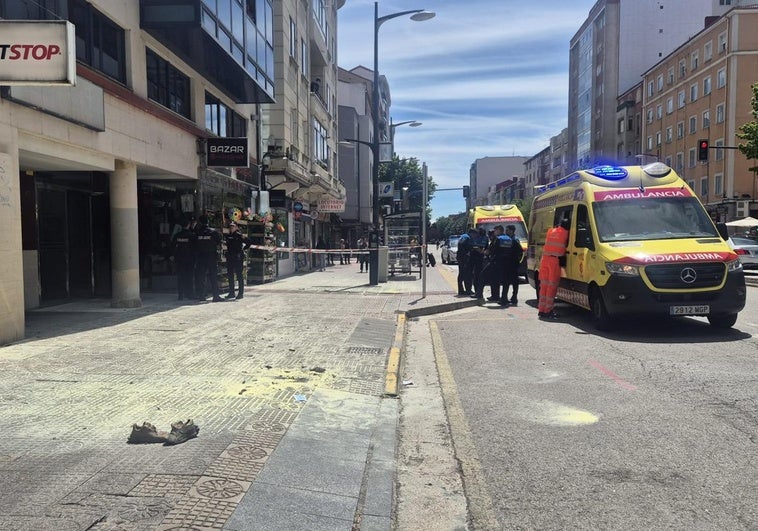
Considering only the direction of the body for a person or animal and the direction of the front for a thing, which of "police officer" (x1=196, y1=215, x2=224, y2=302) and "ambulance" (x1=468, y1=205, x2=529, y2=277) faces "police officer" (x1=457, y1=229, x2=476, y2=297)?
the ambulance

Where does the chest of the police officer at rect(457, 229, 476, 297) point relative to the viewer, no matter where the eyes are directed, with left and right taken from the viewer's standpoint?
facing to the right of the viewer

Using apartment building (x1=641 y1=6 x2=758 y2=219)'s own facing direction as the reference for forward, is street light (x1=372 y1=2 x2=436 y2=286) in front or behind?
in front

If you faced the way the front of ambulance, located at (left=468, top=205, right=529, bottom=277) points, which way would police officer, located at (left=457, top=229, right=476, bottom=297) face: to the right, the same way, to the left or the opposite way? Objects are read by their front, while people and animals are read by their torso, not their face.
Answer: to the left

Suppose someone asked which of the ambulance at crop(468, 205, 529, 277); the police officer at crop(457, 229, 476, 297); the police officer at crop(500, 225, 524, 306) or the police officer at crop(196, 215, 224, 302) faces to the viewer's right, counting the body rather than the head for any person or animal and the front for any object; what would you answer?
the police officer at crop(457, 229, 476, 297)

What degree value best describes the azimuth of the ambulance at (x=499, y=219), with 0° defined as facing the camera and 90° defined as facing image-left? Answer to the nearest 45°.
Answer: approximately 0°

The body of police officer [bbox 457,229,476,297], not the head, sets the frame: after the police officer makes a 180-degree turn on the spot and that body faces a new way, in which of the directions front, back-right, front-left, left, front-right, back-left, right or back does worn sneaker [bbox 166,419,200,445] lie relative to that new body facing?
left

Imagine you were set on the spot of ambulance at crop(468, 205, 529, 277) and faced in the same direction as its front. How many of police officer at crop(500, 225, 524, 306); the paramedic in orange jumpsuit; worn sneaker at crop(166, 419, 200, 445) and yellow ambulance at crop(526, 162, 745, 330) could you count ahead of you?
4

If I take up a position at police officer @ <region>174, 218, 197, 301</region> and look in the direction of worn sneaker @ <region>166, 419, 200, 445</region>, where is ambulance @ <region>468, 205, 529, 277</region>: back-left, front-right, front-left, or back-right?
back-left

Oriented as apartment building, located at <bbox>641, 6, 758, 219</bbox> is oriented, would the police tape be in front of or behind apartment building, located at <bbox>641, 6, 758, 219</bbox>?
in front

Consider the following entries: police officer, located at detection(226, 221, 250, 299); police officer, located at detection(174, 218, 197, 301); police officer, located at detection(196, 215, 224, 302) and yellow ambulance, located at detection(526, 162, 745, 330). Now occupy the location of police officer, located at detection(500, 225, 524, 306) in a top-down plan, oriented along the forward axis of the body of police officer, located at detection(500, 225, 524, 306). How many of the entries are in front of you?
3

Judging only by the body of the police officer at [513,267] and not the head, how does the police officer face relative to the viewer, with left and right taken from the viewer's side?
facing to the left of the viewer
